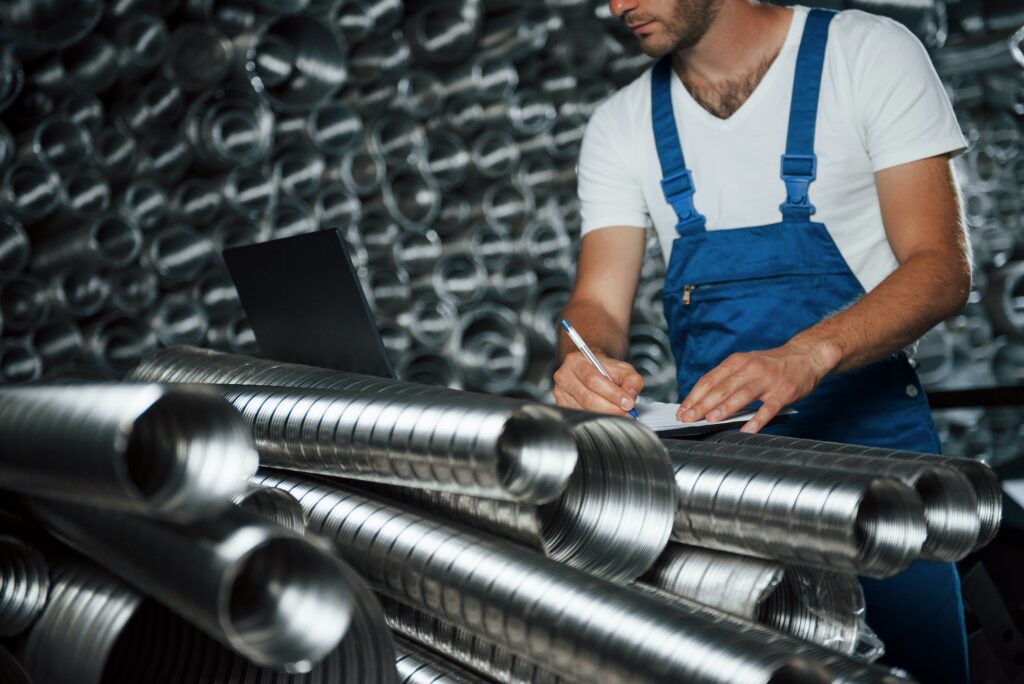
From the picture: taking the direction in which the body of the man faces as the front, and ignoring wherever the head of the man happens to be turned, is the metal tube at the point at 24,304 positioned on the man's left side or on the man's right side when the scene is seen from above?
on the man's right side

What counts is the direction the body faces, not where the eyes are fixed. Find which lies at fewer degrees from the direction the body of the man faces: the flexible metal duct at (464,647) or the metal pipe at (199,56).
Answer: the flexible metal duct

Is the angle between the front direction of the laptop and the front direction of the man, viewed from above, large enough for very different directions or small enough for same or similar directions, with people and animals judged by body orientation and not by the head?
very different directions

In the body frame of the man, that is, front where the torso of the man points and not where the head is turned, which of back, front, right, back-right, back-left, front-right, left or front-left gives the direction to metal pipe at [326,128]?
right

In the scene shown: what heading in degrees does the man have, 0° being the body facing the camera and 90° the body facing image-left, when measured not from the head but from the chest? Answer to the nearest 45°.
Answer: approximately 45°

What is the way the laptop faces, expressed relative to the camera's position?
facing away from the viewer and to the right of the viewer

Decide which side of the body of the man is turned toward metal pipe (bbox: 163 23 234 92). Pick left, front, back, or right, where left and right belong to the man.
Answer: right

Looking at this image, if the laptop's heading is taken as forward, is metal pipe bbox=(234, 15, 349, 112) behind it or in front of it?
in front

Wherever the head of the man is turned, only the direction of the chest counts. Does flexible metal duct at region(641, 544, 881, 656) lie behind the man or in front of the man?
in front

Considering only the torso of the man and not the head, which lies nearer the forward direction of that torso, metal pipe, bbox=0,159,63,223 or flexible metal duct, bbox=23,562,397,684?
the flexible metal duct

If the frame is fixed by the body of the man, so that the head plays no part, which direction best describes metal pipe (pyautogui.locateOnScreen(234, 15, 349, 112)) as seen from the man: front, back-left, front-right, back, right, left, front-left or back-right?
right
